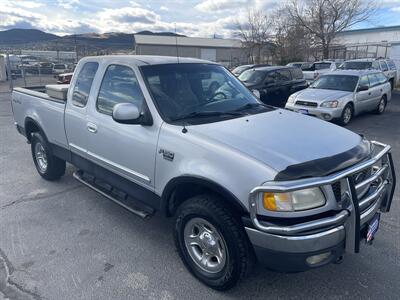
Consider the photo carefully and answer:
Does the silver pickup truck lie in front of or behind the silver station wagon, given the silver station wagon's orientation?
in front

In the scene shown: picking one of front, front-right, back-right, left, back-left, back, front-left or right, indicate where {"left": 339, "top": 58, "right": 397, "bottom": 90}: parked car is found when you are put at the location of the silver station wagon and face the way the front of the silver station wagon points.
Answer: back-right

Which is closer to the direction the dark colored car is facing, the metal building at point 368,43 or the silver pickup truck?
the silver pickup truck

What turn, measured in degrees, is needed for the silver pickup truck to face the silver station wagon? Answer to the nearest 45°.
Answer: approximately 90° to its left

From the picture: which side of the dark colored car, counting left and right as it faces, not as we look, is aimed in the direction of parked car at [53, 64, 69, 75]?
right

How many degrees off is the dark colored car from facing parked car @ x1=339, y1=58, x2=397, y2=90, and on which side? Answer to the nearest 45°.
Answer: approximately 180°

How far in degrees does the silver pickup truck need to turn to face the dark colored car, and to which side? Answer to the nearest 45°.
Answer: approximately 135° to its left

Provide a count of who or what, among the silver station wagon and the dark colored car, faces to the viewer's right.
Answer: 0

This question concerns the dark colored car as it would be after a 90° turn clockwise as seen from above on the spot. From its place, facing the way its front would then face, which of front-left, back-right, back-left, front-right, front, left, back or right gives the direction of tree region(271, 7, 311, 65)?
front-right

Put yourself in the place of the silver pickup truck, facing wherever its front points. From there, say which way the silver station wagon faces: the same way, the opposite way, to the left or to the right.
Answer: to the right

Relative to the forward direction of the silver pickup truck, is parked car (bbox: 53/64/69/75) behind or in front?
behind

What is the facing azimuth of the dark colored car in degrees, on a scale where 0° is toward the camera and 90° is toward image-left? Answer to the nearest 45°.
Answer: approximately 45°

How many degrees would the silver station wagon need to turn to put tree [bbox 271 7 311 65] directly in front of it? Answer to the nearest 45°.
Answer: approximately 135° to its right

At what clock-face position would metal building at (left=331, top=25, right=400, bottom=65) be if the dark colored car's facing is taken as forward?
The metal building is roughly at 5 o'clock from the dark colored car.

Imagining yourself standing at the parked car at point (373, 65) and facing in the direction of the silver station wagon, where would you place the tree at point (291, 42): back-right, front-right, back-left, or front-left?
back-right

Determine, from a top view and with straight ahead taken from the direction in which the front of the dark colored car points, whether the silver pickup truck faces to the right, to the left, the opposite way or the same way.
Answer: to the left

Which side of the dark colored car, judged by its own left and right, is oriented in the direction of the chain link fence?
right
